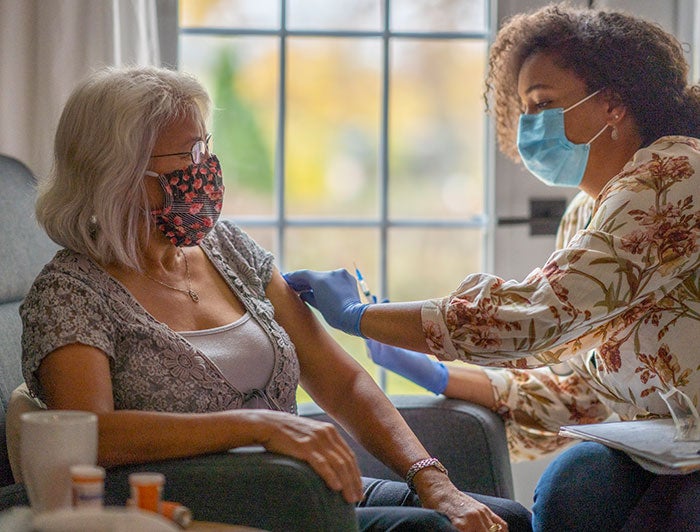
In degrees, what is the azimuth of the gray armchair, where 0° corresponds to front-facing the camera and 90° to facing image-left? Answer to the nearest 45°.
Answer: approximately 315°

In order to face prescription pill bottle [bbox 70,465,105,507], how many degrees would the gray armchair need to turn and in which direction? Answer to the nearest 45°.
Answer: approximately 45° to its right

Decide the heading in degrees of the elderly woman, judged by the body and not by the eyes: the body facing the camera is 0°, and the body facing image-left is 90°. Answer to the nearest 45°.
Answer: approximately 315°

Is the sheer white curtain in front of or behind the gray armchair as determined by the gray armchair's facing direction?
behind

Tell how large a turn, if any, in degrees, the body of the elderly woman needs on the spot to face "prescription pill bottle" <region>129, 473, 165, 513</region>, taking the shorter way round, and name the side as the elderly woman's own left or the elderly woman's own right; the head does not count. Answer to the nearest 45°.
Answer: approximately 45° to the elderly woman's own right

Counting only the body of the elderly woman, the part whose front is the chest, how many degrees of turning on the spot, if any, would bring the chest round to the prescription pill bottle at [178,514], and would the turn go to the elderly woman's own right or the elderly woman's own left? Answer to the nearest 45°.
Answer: approximately 45° to the elderly woman's own right

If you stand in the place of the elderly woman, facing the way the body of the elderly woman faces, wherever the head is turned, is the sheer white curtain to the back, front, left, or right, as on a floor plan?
back

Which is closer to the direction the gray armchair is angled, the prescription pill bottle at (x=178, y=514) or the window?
the prescription pill bottle

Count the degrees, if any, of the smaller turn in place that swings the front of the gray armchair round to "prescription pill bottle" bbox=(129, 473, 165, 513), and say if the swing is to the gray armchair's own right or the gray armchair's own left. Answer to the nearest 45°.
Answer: approximately 45° to the gray armchair's own right

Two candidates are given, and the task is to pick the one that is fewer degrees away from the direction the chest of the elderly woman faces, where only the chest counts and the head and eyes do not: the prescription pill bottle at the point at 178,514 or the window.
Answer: the prescription pill bottle

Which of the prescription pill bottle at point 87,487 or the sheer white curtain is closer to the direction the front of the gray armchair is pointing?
the prescription pill bottle

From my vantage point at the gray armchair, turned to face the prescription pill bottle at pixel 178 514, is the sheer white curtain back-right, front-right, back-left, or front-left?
back-right

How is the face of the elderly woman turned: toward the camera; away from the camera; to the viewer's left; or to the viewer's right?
to the viewer's right
